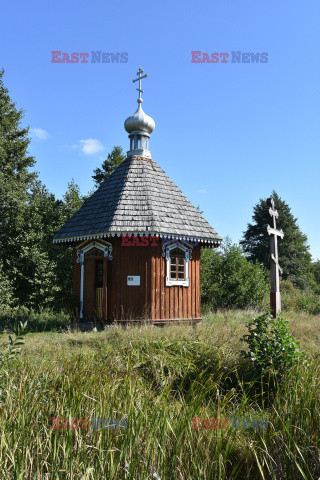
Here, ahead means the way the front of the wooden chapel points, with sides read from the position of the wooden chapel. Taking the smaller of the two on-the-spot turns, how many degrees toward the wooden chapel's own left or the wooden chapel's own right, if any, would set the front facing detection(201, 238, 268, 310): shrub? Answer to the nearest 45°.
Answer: approximately 180°

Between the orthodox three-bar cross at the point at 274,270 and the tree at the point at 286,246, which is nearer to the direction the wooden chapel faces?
the orthodox three-bar cross

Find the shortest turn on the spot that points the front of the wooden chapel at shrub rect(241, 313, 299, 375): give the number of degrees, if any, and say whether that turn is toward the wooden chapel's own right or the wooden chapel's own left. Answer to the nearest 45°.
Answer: approximately 45° to the wooden chapel's own left

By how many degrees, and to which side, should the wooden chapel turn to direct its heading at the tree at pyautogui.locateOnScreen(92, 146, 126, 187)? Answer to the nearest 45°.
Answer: approximately 135° to its right

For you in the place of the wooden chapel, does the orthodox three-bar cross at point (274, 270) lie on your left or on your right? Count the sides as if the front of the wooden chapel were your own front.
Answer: on your left

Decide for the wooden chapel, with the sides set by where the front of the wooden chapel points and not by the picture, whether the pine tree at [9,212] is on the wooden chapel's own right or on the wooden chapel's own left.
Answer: on the wooden chapel's own right

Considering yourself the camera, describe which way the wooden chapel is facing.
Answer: facing the viewer and to the left of the viewer
